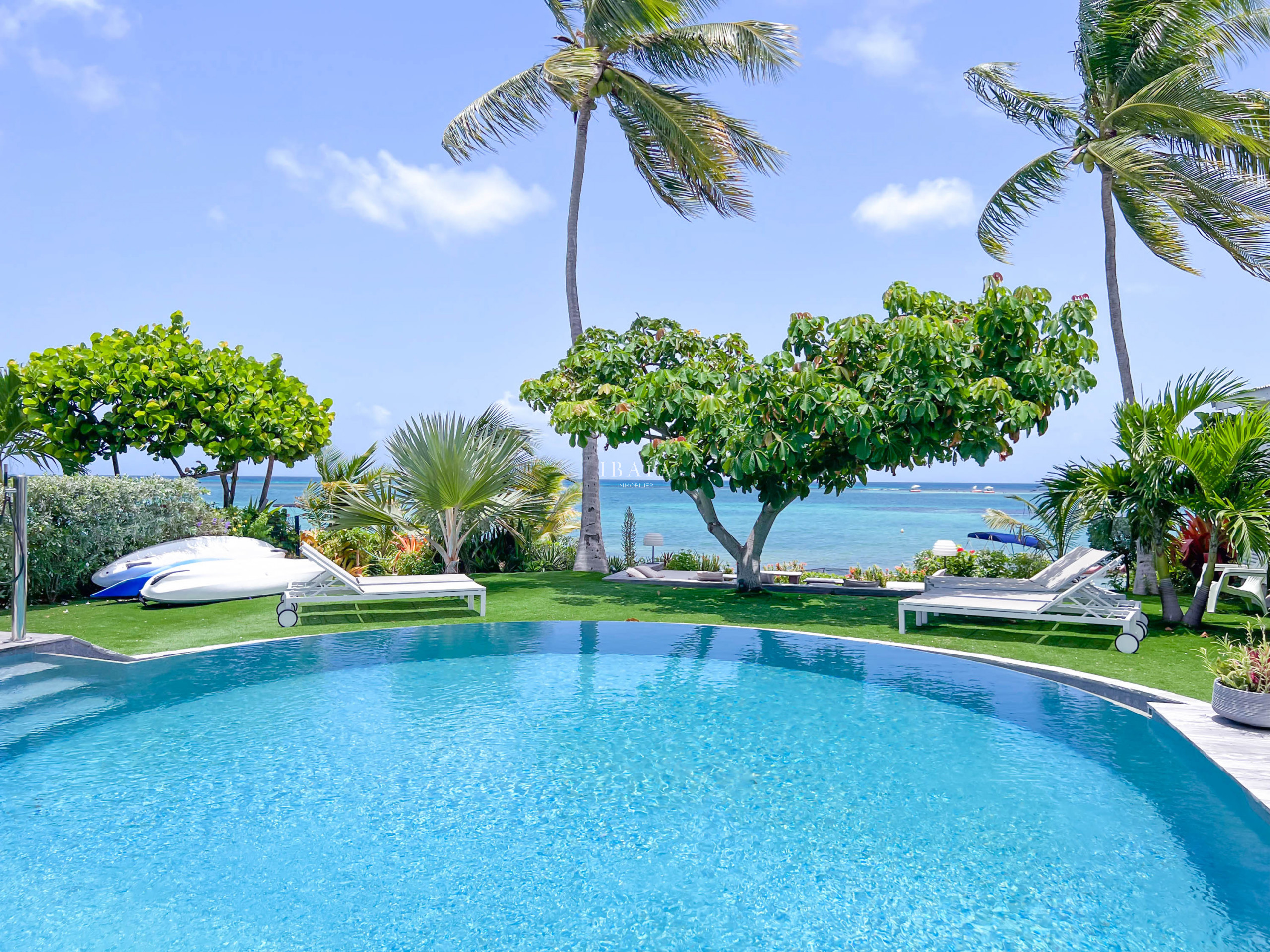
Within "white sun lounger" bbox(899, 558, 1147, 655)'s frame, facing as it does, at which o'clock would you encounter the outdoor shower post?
The outdoor shower post is roughly at 11 o'clock from the white sun lounger.

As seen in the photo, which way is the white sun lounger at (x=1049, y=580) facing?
to the viewer's left

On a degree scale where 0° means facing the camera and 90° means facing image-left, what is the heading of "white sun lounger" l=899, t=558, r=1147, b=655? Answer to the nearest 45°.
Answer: approximately 90°

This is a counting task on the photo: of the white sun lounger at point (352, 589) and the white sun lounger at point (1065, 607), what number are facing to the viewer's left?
1

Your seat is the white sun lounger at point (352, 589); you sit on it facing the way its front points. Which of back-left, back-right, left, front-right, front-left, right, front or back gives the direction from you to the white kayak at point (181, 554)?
back-left

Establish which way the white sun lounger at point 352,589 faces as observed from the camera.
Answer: facing to the right of the viewer

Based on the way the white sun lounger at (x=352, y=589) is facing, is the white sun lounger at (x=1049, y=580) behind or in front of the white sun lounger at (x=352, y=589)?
in front

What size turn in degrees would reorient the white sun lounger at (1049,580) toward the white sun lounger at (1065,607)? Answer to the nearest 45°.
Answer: approximately 90° to its left

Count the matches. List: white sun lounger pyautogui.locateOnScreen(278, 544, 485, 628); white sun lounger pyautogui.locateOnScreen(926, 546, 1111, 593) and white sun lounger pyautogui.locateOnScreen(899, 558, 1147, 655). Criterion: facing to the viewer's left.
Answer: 2
